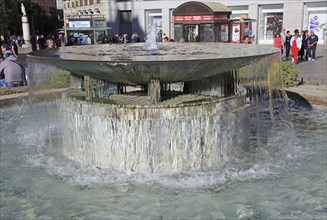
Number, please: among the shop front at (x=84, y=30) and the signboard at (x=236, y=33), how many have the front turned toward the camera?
2

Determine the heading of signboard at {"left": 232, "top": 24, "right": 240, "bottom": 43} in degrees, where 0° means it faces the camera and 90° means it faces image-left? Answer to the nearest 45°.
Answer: approximately 0°

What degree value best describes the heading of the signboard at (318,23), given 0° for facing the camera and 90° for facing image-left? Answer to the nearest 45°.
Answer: approximately 0°

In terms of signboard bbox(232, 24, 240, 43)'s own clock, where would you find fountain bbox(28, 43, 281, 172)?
The fountain is roughly at 12 o'clock from the signboard.

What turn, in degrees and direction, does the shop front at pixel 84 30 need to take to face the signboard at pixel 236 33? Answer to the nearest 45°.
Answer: approximately 45° to its left

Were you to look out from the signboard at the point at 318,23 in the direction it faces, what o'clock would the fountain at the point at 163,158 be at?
The fountain is roughly at 12 o'clock from the signboard.

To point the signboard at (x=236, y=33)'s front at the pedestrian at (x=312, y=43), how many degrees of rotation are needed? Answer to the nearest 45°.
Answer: approximately 45° to its left
